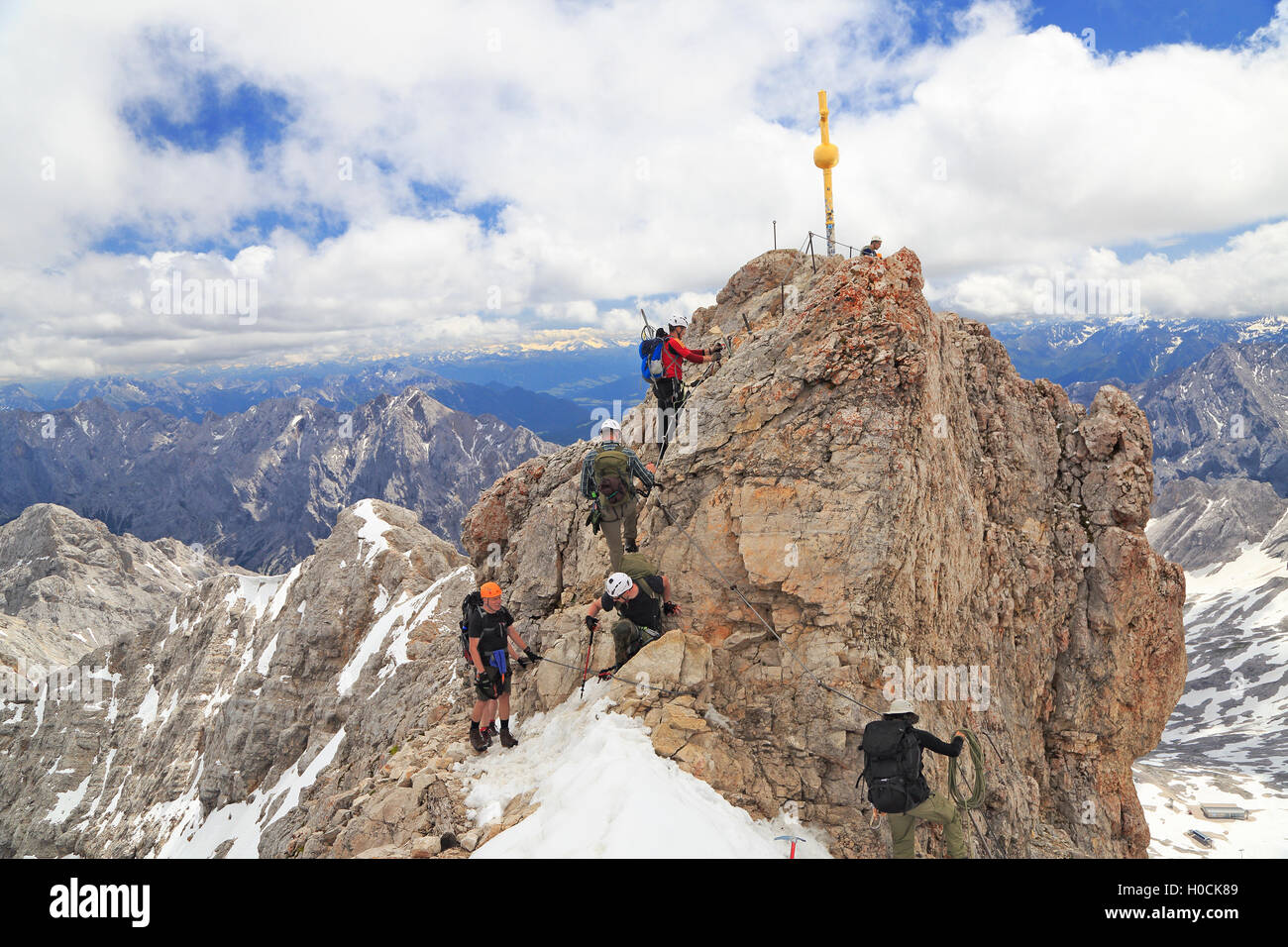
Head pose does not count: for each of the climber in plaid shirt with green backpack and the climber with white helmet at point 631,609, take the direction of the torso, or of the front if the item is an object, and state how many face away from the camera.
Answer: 1

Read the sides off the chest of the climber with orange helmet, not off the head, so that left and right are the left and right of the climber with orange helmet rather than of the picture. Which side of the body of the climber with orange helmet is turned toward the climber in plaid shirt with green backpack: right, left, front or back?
left

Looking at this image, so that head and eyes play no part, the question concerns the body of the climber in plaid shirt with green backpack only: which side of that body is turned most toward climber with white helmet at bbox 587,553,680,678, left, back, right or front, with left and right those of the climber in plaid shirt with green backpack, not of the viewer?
back

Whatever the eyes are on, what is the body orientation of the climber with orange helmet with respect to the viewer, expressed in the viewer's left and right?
facing the viewer and to the right of the viewer

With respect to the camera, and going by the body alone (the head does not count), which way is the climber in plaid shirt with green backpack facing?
away from the camera

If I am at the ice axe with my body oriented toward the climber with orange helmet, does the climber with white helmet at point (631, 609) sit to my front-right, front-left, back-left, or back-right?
front-right

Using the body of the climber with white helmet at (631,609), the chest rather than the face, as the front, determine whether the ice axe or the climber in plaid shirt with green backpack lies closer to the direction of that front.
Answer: the ice axe

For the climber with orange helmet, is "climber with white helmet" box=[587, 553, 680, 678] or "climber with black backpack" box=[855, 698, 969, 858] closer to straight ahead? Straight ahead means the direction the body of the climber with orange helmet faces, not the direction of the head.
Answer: the climber with black backpack

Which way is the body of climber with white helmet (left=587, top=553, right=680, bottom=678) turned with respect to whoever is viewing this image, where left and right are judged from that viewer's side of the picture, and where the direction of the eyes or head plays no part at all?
facing the viewer and to the left of the viewer
